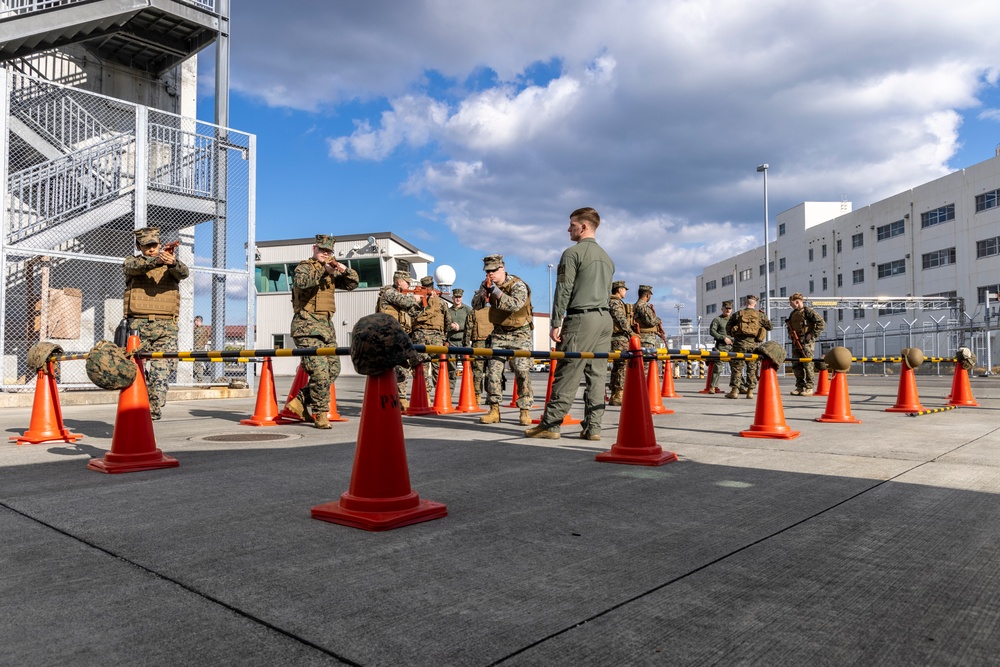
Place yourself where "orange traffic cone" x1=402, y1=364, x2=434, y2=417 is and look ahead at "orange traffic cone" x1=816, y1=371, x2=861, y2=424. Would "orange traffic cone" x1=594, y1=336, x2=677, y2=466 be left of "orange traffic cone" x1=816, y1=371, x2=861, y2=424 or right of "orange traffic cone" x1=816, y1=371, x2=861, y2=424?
right

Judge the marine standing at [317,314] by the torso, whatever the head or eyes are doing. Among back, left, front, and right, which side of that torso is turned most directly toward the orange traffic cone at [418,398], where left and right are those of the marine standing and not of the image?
left

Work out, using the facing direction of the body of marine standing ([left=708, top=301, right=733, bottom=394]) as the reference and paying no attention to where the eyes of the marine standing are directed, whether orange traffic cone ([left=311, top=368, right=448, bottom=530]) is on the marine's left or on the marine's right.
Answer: on the marine's right

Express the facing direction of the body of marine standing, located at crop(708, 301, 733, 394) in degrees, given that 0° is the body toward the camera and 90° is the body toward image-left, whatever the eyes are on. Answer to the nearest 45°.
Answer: approximately 315°

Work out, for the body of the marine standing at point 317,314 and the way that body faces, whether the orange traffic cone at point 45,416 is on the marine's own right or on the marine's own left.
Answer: on the marine's own right
